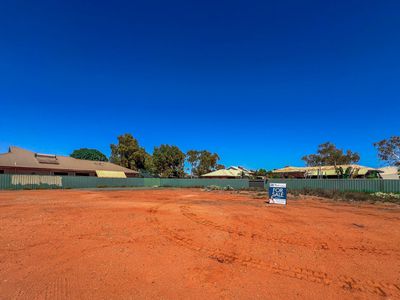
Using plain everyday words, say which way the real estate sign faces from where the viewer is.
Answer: facing the viewer

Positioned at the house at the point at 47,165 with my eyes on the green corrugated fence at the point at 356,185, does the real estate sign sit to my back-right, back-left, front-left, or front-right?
front-right

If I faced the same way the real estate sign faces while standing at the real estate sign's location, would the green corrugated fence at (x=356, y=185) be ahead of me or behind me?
behind

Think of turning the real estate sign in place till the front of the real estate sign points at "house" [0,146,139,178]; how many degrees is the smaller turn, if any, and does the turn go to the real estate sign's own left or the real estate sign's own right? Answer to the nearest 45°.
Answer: approximately 135° to the real estate sign's own right
